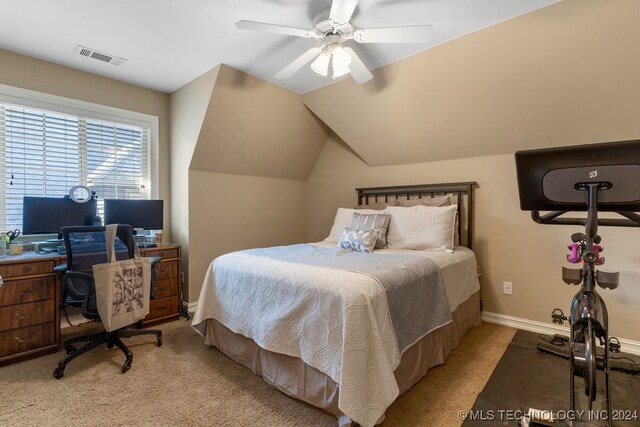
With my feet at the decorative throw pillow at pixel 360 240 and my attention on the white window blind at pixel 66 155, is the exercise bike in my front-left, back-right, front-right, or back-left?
back-left

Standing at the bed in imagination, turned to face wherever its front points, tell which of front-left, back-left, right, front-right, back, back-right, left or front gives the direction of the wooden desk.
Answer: front-right

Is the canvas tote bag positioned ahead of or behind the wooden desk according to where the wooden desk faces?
ahead

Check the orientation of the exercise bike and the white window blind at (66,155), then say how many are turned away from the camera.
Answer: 0

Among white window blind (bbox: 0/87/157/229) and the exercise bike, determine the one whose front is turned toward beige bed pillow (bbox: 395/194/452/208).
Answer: the white window blind

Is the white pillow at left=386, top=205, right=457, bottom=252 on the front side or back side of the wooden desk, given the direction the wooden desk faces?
on the front side

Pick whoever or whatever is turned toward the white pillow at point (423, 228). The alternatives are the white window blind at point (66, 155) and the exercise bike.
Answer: the white window blind

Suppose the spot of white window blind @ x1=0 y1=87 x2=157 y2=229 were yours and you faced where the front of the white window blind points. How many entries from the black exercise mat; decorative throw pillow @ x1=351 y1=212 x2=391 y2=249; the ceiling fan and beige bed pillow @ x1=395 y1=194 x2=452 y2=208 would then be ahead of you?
4

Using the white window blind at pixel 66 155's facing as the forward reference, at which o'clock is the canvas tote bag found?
The canvas tote bag is roughly at 1 o'clock from the white window blind.

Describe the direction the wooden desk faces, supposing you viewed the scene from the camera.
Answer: facing the viewer and to the right of the viewer

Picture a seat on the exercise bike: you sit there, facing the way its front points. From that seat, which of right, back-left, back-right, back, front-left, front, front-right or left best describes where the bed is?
right
